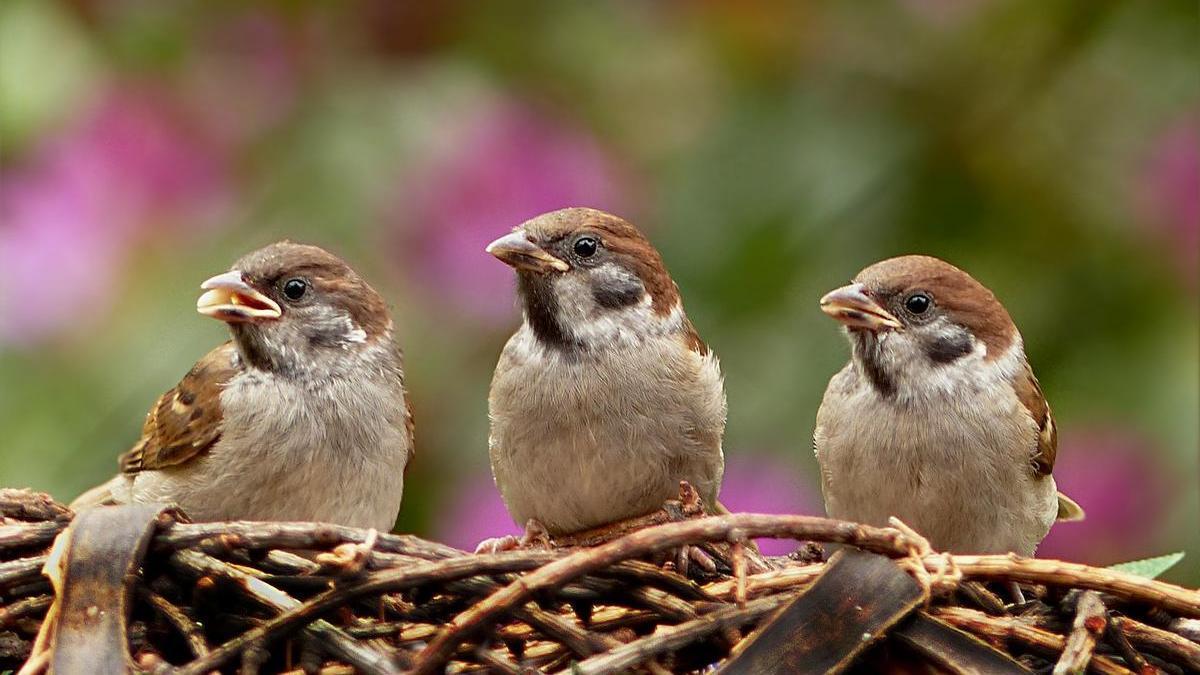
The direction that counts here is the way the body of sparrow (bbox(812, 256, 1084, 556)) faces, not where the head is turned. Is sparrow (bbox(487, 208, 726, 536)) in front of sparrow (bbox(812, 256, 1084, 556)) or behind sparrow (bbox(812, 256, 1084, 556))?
in front

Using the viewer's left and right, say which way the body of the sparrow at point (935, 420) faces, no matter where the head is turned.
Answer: facing the viewer and to the left of the viewer

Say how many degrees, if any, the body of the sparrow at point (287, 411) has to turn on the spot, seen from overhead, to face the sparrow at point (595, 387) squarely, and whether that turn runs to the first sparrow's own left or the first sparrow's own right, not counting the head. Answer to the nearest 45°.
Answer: approximately 45° to the first sparrow's own left

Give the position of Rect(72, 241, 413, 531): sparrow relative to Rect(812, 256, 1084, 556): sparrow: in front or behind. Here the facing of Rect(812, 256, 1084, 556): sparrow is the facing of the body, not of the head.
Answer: in front

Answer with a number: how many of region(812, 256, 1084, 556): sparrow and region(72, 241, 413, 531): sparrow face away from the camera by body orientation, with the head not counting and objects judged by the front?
0

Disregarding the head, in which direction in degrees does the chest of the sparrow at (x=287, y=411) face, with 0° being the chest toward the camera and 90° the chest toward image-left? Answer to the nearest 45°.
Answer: approximately 315°
